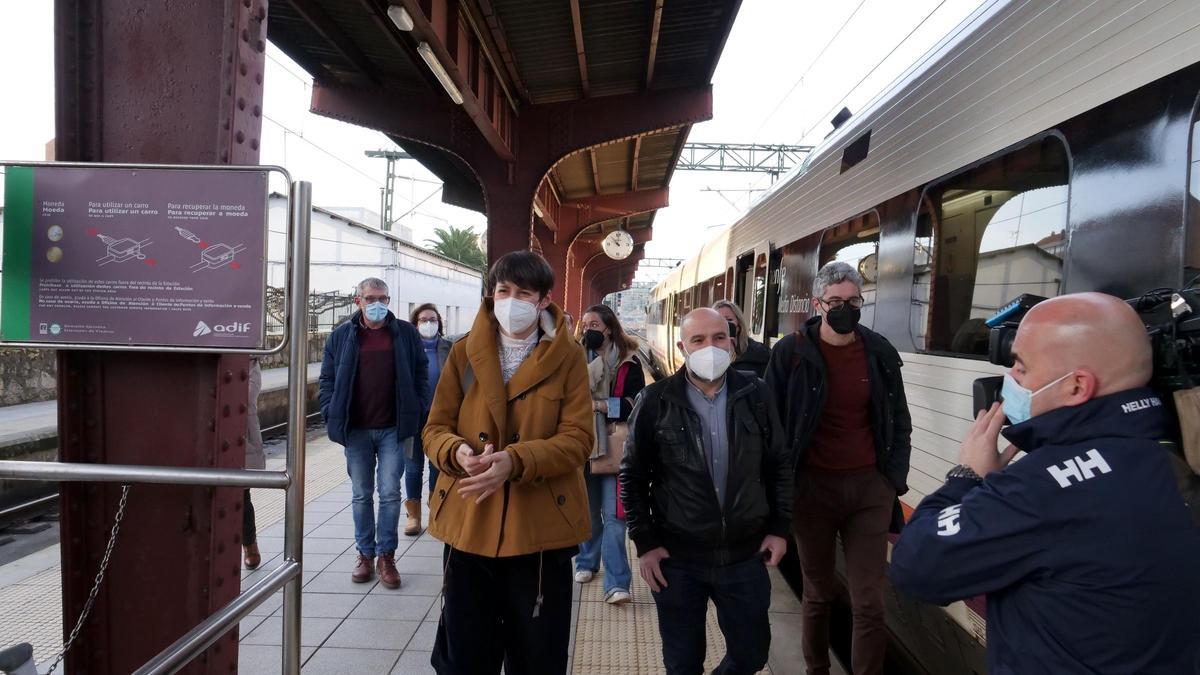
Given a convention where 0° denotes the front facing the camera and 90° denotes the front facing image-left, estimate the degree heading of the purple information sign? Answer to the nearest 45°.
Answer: approximately 0°

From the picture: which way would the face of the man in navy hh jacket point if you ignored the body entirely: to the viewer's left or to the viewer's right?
to the viewer's left
